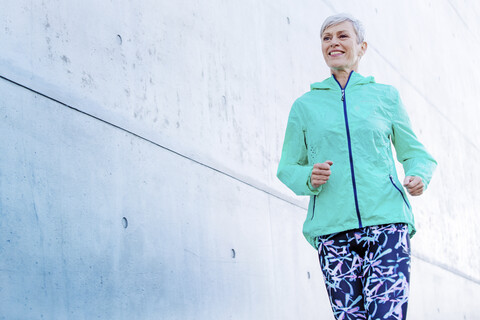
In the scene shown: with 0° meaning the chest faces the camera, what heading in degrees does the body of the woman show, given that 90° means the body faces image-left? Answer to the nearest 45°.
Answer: approximately 0°
